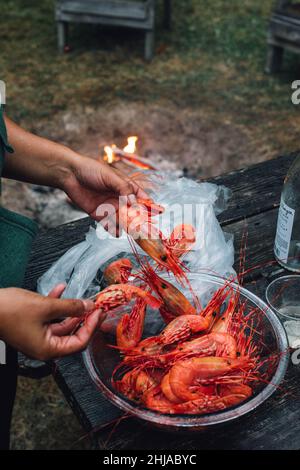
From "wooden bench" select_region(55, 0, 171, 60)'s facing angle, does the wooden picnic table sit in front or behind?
in front

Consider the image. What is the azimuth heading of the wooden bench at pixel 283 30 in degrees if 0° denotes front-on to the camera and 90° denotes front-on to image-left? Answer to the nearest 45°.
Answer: approximately 45°

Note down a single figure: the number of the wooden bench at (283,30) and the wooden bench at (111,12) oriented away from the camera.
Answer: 0

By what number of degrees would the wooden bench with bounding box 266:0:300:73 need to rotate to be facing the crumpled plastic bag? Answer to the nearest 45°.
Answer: approximately 45° to its left

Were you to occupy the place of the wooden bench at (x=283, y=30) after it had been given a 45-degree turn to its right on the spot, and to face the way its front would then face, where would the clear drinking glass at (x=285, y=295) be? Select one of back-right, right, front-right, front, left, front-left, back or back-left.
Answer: left

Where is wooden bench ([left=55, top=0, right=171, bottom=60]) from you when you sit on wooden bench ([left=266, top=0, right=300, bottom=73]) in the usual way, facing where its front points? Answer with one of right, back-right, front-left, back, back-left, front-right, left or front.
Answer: front-right

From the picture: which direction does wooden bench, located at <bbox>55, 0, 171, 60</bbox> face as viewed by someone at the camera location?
facing the viewer

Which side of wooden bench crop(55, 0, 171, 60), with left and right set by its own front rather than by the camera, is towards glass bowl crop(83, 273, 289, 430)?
front

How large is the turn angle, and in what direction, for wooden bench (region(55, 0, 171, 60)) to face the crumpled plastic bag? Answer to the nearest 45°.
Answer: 0° — it already faces it

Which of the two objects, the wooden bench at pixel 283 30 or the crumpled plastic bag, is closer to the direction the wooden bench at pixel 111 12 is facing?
the crumpled plastic bag

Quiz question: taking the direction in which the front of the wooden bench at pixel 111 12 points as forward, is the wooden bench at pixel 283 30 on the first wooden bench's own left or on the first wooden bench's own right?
on the first wooden bench's own left

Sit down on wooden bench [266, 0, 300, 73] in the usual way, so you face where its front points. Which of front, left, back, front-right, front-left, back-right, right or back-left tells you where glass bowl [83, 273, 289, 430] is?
front-left

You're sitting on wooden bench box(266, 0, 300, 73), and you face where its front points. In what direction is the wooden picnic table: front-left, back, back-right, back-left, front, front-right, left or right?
front-left
